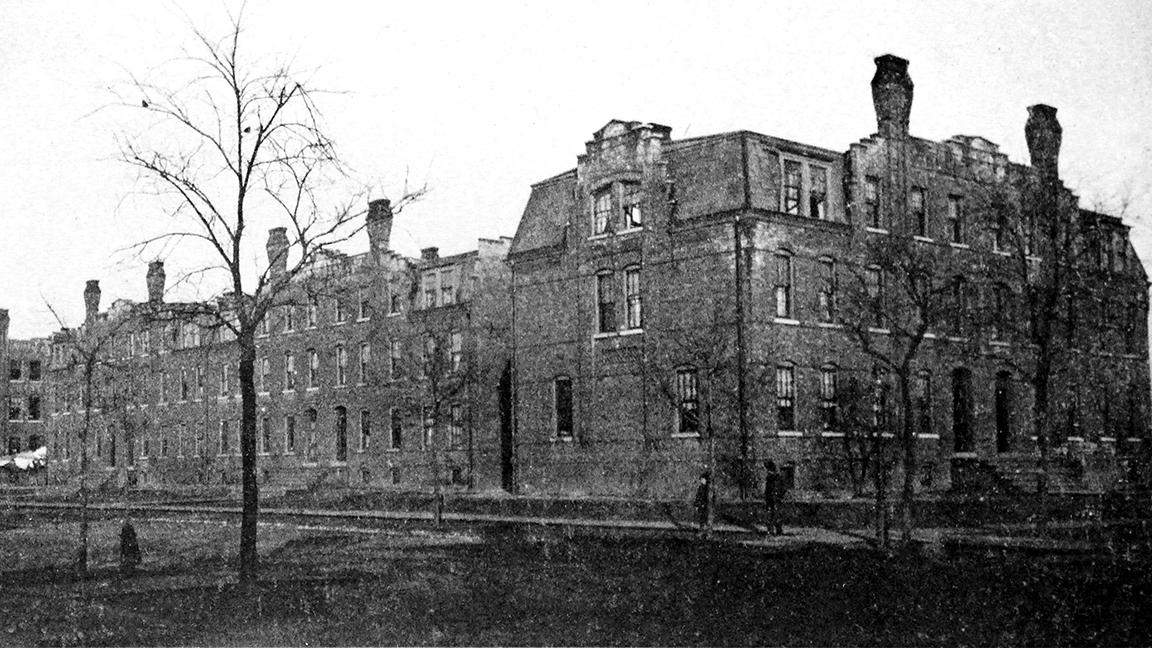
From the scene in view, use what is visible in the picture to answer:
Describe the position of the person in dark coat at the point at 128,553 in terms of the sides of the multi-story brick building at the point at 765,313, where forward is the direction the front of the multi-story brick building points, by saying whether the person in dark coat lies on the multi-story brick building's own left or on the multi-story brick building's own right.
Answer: on the multi-story brick building's own right
